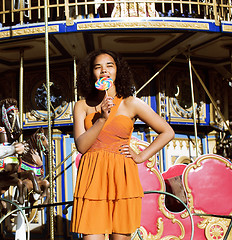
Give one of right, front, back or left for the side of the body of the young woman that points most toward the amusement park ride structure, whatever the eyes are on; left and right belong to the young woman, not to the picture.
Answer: back

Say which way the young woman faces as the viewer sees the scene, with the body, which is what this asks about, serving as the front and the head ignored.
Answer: toward the camera

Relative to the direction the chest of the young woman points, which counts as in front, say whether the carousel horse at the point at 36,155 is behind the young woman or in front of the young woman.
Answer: behind

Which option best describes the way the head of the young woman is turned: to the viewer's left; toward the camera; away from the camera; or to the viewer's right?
toward the camera

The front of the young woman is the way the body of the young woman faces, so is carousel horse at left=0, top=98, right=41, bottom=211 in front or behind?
behind
